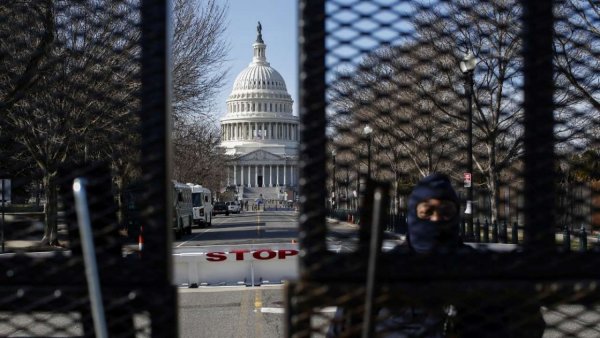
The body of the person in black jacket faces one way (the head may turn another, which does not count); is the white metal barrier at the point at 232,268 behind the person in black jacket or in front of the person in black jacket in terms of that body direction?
behind

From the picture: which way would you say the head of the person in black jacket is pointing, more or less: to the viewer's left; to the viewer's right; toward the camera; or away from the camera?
toward the camera

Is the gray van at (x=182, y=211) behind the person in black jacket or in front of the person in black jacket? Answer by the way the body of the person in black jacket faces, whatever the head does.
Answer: behind

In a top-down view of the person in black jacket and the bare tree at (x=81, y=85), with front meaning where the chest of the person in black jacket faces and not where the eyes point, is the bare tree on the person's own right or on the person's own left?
on the person's own right

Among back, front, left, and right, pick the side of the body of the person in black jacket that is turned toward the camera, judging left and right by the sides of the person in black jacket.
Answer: front

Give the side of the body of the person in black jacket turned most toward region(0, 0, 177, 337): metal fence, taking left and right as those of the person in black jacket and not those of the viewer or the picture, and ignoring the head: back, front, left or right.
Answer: front

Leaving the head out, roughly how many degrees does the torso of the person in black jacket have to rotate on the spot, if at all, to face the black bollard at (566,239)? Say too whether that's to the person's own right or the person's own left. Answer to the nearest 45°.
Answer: approximately 135° to the person's own left
